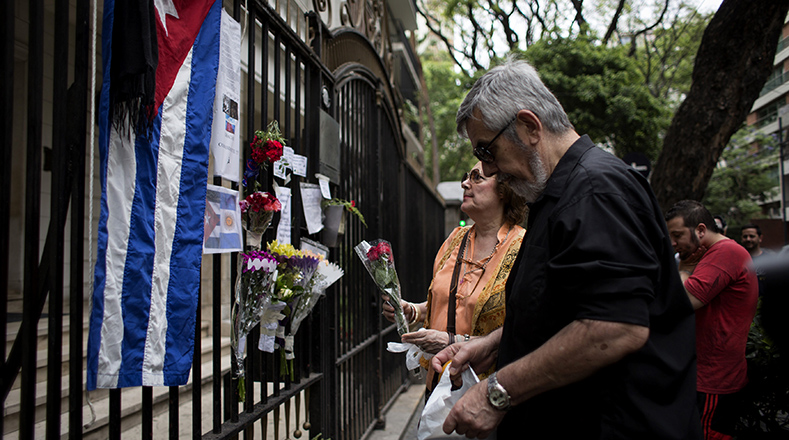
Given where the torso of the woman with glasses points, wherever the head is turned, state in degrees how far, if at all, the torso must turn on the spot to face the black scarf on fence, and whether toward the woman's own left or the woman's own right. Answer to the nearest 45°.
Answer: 0° — they already face it

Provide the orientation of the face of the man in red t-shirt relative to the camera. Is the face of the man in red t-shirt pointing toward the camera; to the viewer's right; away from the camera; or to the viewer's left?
to the viewer's left

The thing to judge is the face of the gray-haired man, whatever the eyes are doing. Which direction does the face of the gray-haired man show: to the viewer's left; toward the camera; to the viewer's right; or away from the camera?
to the viewer's left

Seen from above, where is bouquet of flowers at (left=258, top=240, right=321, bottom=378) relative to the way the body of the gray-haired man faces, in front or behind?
in front

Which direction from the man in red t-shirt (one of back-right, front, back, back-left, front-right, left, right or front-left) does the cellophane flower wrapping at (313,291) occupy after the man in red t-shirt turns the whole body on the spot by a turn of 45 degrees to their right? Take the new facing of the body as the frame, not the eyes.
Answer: left

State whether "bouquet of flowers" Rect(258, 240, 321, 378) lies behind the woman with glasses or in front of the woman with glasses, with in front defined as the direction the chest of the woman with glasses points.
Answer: in front

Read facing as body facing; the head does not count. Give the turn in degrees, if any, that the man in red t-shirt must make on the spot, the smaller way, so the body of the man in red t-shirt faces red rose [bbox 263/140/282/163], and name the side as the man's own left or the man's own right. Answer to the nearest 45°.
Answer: approximately 45° to the man's own left

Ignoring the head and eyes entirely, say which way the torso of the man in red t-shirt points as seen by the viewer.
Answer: to the viewer's left

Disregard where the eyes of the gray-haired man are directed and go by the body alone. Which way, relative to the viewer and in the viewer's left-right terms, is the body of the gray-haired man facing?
facing to the left of the viewer

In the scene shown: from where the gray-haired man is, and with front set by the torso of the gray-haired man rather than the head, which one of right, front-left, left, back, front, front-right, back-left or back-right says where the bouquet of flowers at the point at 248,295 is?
front

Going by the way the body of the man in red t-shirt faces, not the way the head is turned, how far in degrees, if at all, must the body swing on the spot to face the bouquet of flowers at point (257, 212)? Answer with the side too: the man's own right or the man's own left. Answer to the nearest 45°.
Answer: approximately 45° to the man's own left

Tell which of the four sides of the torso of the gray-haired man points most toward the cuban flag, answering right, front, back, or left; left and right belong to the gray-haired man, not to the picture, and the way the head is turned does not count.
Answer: front

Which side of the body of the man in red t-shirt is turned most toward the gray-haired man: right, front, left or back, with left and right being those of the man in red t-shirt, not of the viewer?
left

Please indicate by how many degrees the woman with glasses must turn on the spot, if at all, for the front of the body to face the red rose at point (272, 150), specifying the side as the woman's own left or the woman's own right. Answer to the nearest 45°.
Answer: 0° — they already face it

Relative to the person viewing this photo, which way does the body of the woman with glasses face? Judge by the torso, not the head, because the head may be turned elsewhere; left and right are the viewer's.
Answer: facing the viewer and to the left of the viewer

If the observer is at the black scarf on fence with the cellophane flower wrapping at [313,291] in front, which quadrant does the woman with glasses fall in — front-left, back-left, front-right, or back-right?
front-right

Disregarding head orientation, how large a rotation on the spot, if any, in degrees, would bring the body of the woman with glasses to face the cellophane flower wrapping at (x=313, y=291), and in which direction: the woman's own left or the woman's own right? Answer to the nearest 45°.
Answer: approximately 45° to the woman's own right
